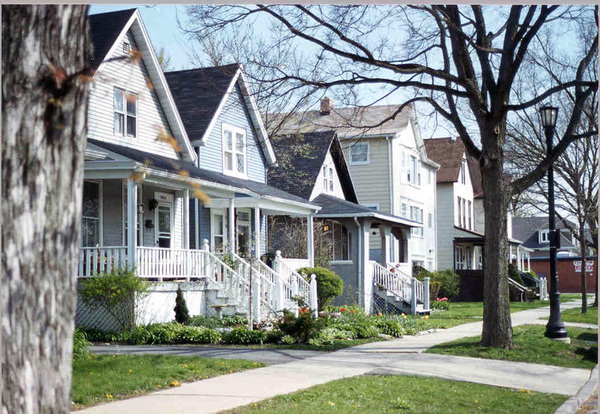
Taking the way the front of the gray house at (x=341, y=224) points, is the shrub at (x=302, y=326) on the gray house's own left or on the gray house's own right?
on the gray house's own right

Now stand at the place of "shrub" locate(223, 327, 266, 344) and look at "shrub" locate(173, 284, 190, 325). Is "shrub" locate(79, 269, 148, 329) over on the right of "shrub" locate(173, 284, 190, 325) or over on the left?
left

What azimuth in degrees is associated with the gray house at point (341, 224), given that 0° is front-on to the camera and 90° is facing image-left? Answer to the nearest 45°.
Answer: approximately 315°

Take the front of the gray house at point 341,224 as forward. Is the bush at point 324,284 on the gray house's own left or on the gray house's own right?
on the gray house's own right

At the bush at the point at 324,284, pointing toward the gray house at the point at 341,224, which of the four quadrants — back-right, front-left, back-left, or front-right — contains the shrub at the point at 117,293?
back-left

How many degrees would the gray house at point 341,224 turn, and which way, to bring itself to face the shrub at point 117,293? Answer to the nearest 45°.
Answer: approximately 45° to its right

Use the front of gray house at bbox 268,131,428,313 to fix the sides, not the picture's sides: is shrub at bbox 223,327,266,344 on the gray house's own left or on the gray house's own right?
on the gray house's own right

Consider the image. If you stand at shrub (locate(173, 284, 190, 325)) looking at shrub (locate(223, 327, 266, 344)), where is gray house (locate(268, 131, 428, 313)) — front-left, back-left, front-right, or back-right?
back-left

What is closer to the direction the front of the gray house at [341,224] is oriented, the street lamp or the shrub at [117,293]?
the street lamp

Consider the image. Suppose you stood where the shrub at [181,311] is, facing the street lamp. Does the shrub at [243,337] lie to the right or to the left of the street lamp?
right

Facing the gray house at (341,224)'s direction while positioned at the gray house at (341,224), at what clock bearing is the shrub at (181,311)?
The shrub is roughly at 2 o'clock from the gray house.
